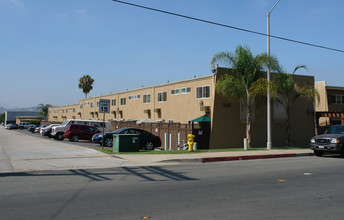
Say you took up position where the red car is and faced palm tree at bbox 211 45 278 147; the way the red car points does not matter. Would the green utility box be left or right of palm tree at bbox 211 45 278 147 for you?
right

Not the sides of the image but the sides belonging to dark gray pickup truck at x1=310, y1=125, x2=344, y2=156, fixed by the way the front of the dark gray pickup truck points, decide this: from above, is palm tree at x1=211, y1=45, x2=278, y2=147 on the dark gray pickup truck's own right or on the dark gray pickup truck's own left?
on the dark gray pickup truck's own right

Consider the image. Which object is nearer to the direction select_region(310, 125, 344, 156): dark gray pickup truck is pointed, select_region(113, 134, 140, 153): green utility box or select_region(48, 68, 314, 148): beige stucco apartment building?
the green utility box

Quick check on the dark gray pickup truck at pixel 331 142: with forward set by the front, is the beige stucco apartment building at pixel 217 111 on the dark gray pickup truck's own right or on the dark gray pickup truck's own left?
on the dark gray pickup truck's own right

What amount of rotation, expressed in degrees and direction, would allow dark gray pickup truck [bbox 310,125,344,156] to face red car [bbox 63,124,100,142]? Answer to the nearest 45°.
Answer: approximately 45° to its right

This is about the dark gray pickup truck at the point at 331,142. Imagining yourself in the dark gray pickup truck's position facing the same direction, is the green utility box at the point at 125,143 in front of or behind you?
in front

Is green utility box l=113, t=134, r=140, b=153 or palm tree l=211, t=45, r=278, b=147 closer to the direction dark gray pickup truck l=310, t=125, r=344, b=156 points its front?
the green utility box

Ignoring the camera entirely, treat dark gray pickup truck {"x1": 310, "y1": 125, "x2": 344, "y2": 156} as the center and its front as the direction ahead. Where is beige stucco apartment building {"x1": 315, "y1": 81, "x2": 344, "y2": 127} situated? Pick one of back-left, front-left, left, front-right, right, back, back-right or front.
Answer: back-right

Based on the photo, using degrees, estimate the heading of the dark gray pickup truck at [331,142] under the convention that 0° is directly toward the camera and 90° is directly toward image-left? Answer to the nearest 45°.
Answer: approximately 45°
